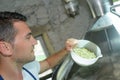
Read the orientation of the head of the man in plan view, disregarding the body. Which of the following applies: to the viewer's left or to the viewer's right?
to the viewer's right

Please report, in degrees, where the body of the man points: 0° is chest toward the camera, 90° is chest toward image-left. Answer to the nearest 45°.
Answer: approximately 270°

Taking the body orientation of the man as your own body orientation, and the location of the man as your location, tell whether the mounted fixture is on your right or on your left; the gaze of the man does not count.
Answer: on your left
